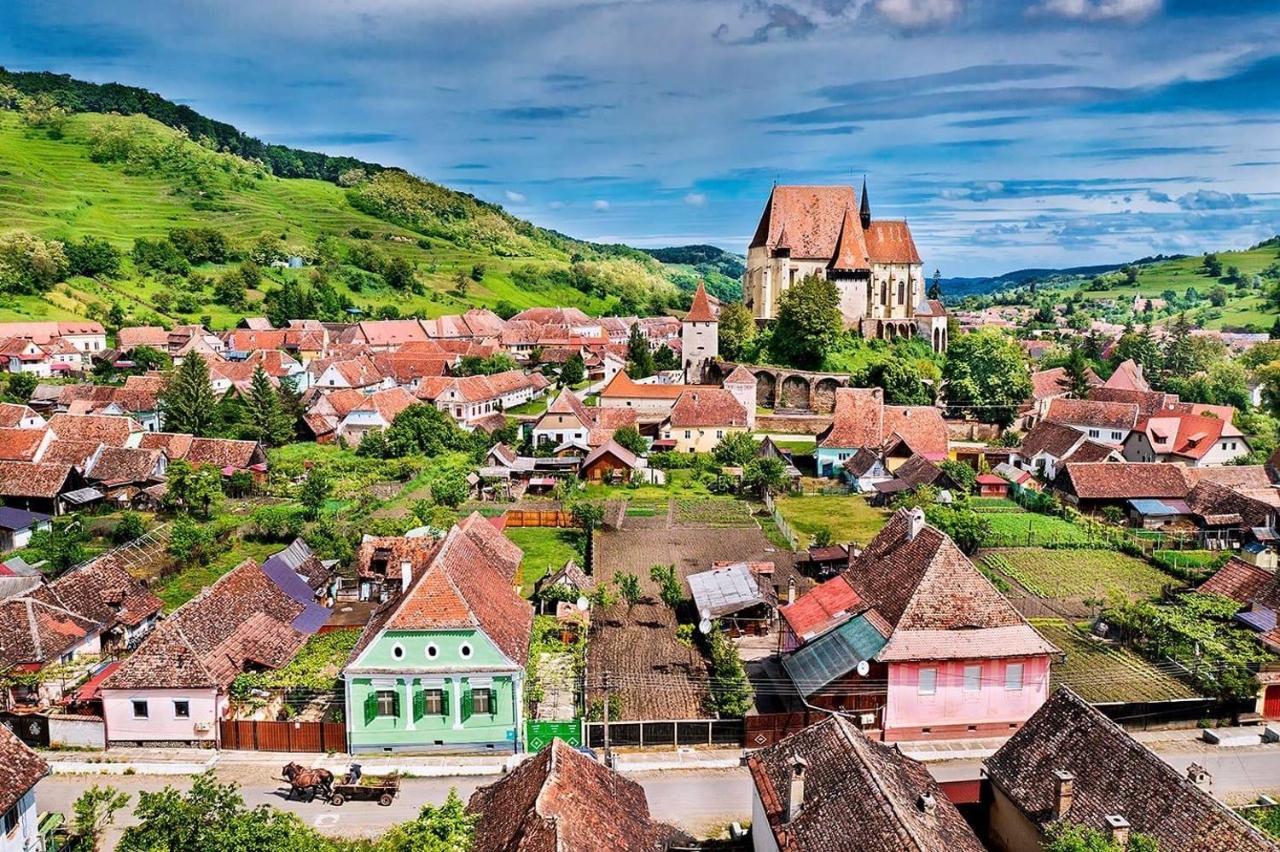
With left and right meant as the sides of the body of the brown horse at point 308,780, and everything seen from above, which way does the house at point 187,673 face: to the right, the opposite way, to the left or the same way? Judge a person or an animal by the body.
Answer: to the left

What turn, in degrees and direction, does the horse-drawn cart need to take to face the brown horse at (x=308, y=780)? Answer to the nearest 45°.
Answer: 0° — it already faces it

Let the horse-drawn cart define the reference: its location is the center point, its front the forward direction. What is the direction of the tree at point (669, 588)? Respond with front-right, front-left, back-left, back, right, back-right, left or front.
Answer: back-right

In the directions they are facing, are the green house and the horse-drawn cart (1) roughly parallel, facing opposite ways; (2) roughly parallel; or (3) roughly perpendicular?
roughly perpendicular

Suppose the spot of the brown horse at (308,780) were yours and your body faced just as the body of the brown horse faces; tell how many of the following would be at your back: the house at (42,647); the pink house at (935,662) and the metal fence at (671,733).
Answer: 2

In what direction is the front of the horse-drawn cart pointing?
to the viewer's left

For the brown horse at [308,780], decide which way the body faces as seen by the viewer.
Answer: to the viewer's left

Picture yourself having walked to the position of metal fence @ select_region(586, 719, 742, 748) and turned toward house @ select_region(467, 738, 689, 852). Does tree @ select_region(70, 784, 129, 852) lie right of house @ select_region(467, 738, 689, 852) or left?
right

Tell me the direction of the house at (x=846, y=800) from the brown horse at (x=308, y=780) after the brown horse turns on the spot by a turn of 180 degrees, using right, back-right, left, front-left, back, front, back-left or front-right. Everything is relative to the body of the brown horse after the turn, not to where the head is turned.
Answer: front-right

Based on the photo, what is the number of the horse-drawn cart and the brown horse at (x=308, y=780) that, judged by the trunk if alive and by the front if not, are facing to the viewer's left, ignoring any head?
2

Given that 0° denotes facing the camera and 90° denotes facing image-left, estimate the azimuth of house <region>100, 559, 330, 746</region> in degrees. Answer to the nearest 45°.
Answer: approximately 0°

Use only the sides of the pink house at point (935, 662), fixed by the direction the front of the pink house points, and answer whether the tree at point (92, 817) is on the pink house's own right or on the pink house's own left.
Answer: on the pink house's own right

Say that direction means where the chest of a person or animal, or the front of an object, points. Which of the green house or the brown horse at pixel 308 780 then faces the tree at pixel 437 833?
the green house
